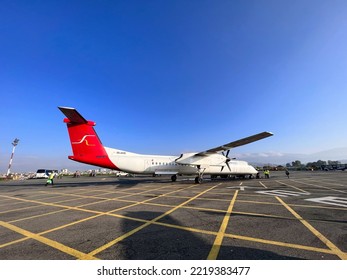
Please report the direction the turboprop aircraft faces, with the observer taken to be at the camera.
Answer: facing away from the viewer and to the right of the viewer
